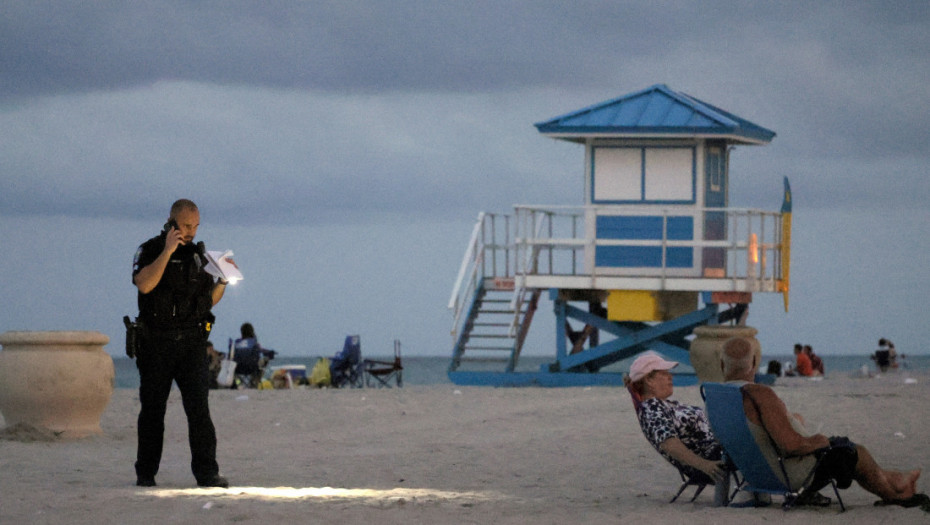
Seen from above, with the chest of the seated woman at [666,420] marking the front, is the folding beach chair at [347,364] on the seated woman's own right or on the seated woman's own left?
on the seated woman's own left

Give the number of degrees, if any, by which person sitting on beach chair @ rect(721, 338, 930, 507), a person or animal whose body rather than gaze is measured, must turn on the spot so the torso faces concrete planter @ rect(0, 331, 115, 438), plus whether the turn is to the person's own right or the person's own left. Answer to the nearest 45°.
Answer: approximately 135° to the person's own left

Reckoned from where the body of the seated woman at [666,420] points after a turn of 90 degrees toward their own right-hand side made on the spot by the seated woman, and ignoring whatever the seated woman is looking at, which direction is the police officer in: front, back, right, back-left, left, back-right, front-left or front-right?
right

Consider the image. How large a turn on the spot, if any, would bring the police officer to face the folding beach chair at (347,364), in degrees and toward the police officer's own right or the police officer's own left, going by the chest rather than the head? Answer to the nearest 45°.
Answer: approximately 135° to the police officer's own left

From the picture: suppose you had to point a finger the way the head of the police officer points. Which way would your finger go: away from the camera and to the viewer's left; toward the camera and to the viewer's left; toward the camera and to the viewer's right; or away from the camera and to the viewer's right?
toward the camera and to the viewer's right

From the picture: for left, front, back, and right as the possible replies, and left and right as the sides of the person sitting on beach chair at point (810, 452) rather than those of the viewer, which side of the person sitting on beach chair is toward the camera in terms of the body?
right

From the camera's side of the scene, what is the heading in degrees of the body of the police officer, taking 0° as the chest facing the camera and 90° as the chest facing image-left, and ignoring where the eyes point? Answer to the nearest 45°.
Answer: approximately 315°

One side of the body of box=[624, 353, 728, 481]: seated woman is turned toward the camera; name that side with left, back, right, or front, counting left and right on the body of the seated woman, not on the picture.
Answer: right

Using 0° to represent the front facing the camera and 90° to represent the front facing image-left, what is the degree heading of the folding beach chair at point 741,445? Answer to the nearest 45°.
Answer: approximately 225°

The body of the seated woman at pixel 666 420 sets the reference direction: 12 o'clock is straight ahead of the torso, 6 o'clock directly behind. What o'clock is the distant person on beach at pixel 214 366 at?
The distant person on beach is roughly at 8 o'clock from the seated woman.

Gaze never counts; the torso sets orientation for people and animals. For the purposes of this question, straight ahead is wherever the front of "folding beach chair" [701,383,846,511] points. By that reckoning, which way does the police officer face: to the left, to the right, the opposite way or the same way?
to the right

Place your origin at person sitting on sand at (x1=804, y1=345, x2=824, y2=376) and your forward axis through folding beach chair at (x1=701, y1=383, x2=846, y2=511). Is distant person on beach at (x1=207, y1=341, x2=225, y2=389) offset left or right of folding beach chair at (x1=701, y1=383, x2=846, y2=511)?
right
